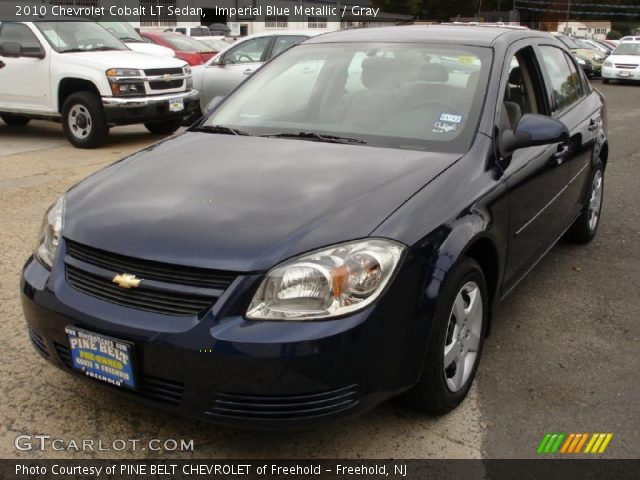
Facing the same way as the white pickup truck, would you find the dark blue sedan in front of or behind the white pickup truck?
in front

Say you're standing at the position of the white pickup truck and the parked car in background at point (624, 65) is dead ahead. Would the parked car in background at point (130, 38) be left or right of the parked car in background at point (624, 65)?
left

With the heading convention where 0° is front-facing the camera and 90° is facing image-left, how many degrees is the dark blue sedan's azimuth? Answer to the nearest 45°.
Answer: approximately 45°

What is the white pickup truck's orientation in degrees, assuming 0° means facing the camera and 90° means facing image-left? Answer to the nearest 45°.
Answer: approximately 315°

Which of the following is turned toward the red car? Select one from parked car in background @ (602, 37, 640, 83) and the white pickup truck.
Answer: the parked car in background

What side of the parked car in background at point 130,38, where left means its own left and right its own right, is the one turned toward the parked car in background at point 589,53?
left

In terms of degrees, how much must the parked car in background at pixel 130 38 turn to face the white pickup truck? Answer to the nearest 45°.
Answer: approximately 45° to its right

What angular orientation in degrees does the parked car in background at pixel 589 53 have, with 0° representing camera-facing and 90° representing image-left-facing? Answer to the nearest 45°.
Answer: approximately 315°

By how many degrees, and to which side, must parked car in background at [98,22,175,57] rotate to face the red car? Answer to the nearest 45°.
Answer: approximately 90° to its left

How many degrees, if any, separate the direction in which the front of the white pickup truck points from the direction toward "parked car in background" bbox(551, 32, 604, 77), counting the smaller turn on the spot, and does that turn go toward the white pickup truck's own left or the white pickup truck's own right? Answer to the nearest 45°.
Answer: approximately 90° to the white pickup truck's own left

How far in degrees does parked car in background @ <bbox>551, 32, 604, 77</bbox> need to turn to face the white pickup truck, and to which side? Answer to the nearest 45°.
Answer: approximately 45° to its right

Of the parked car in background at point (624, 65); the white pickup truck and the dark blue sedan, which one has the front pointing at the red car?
the parked car in background

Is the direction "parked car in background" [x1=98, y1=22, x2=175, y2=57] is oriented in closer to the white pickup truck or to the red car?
the white pickup truck
